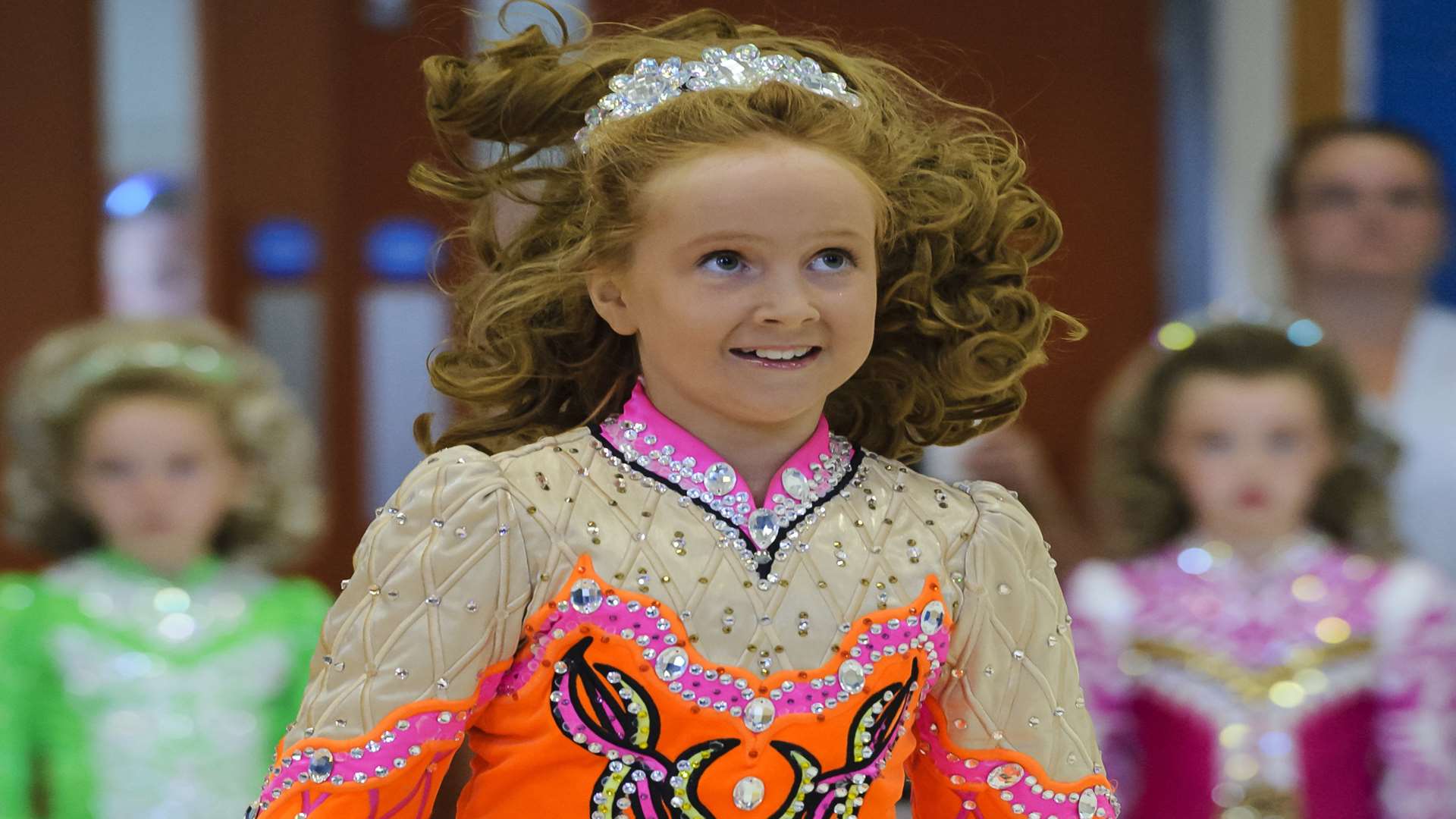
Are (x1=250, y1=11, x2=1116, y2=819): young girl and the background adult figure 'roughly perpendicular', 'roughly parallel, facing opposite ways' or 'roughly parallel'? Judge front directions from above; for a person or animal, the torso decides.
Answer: roughly parallel

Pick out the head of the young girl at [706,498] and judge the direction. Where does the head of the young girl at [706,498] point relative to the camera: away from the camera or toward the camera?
toward the camera

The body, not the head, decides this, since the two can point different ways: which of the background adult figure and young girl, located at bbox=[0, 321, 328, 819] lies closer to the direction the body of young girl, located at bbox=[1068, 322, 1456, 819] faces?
the young girl

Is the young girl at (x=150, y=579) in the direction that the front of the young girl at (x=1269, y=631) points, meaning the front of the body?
no

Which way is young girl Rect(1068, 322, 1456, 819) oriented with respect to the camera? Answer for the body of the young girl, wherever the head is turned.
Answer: toward the camera

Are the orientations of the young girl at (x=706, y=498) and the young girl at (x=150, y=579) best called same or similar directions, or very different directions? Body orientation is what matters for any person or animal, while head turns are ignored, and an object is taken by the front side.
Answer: same or similar directions

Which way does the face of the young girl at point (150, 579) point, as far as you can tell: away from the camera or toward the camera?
toward the camera

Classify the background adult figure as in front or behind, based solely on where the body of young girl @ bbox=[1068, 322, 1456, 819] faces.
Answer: behind

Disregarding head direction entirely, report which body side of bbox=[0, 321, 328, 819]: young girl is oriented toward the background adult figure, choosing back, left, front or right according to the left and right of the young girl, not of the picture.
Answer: left

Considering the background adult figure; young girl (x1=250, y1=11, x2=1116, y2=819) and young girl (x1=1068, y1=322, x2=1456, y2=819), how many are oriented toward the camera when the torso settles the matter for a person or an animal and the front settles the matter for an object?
3

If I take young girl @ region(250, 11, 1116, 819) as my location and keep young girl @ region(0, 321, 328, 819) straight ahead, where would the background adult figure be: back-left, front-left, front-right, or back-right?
front-right

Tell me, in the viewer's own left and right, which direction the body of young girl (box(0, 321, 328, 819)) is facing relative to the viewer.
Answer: facing the viewer

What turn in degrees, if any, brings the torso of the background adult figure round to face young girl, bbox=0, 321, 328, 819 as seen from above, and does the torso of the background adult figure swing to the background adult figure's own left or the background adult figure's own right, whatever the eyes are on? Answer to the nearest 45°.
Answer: approximately 45° to the background adult figure's own right

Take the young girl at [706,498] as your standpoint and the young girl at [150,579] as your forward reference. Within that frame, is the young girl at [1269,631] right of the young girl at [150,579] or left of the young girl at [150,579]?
right

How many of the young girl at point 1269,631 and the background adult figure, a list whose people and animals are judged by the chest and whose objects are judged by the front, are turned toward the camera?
2
